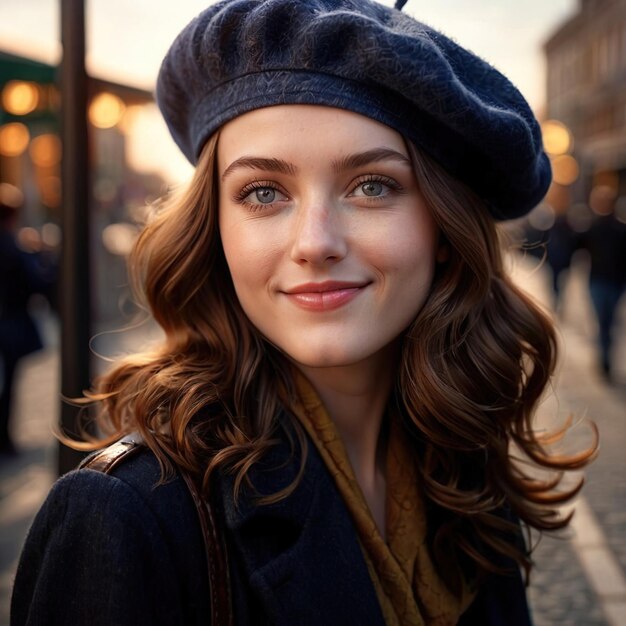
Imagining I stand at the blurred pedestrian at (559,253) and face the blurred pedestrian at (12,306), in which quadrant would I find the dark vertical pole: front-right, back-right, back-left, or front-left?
front-left

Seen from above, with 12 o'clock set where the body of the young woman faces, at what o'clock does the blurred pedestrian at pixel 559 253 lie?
The blurred pedestrian is roughly at 8 o'clock from the young woman.

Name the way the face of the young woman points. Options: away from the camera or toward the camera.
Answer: toward the camera

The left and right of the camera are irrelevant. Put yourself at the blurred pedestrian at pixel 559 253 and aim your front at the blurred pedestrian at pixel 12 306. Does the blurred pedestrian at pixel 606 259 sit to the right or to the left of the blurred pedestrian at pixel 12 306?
left

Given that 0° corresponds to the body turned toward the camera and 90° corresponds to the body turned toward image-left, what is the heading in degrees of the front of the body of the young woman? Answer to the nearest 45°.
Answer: approximately 315°

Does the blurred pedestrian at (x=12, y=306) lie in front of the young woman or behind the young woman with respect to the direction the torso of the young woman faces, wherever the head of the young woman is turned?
behind

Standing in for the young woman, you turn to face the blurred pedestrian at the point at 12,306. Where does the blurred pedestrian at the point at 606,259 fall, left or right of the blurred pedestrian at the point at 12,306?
right
